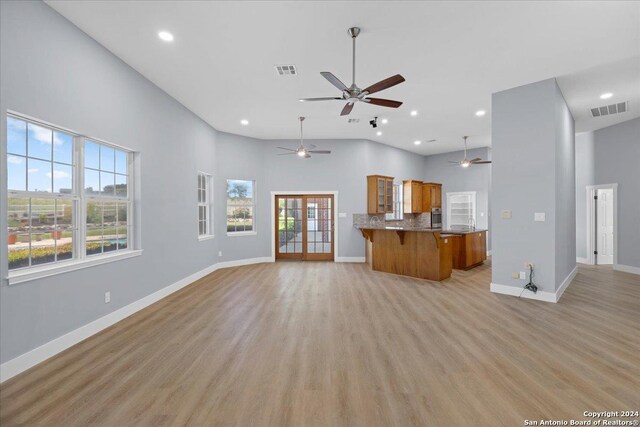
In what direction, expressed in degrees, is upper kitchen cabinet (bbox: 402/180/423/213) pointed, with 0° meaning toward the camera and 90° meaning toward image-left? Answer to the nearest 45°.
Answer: approximately 315°

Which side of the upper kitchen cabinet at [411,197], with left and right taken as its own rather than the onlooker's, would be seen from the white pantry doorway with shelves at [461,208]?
left

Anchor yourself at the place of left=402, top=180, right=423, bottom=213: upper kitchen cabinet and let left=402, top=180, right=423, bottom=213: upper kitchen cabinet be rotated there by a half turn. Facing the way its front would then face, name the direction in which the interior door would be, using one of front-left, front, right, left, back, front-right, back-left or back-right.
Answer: back-right

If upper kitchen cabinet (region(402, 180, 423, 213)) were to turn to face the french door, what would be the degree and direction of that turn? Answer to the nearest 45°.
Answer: approximately 90° to its right

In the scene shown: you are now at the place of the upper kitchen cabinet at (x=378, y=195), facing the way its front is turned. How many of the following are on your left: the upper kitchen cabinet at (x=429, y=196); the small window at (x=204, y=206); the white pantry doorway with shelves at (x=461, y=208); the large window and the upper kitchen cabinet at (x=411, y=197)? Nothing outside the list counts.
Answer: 3

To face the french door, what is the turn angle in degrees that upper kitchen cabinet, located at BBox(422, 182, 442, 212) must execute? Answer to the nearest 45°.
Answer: approximately 90° to its right

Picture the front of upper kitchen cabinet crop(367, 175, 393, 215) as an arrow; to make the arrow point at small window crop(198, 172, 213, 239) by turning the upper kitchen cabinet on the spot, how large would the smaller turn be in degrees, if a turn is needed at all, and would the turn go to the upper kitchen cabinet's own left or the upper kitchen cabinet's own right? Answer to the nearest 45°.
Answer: approximately 90° to the upper kitchen cabinet's own right

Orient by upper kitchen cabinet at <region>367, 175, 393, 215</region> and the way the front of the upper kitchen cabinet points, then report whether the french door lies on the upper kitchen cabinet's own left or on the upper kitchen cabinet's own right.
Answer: on the upper kitchen cabinet's own right

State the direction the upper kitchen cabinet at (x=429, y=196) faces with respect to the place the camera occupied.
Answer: facing the viewer and to the right of the viewer

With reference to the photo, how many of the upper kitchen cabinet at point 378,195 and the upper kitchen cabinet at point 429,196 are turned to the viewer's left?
0

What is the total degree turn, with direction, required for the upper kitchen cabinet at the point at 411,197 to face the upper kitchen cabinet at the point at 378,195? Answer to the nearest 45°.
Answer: approximately 90° to its right
